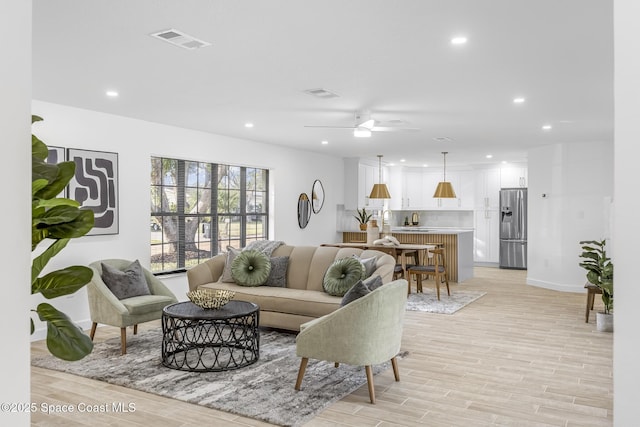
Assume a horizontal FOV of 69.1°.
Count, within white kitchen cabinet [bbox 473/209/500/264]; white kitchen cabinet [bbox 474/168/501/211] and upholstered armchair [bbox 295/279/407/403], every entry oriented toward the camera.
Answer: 2

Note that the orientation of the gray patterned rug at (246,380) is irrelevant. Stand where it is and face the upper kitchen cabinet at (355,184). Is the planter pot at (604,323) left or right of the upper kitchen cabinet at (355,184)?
right

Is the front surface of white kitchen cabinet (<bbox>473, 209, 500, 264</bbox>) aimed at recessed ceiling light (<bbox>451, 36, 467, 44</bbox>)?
yes

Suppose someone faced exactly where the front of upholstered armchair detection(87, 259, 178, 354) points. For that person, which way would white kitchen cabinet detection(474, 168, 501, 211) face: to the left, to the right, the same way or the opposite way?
to the right

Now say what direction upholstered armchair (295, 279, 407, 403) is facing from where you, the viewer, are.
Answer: facing away from the viewer and to the left of the viewer

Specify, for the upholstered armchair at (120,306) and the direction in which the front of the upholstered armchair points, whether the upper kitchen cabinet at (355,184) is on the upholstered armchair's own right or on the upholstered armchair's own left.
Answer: on the upholstered armchair's own left

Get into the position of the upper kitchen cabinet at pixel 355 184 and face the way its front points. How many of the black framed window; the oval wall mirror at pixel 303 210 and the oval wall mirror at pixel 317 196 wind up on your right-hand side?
3

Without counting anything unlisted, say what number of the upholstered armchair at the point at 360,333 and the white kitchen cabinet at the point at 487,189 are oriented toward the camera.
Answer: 1

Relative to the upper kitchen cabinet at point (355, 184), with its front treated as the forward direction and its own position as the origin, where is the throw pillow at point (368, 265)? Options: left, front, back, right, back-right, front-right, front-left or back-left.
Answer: front-right

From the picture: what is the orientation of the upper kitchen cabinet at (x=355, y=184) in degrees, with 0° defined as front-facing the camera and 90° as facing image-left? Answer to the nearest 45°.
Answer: approximately 315°

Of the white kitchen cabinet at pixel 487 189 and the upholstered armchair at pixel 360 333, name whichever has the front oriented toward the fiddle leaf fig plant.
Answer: the white kitchen cabinet

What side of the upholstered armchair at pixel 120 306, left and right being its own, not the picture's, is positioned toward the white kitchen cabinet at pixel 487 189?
left
